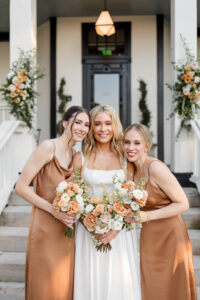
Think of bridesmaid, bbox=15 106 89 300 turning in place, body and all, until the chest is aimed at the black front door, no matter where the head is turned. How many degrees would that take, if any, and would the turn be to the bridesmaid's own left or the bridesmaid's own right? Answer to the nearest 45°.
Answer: approximately 135° to the bridesmaid's own left

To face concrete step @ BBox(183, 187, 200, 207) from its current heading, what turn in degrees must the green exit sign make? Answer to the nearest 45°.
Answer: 0° — it already faces it

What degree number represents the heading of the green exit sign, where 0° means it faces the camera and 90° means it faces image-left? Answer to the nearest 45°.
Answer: approximately 0°

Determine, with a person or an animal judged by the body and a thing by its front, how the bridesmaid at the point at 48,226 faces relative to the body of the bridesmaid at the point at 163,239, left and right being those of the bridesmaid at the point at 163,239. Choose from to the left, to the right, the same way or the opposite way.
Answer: to the left

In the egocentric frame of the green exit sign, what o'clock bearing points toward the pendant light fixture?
The pendant light fixture is roughly at 12 o'clock from the green exit sign.

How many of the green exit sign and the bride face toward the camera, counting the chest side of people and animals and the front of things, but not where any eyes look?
2

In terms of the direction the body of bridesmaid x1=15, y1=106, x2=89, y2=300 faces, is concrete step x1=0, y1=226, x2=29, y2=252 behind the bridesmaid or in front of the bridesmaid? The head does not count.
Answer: behind

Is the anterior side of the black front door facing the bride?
yes

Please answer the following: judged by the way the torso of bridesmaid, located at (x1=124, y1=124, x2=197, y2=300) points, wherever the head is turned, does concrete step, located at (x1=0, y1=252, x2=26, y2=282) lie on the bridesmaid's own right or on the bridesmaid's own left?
on the bridesmaid's own right
